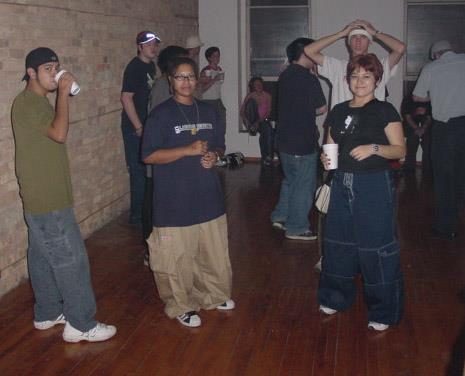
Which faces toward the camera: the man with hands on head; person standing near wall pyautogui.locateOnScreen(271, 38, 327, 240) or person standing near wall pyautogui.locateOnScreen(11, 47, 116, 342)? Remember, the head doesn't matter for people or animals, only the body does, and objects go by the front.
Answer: the man with hands on head

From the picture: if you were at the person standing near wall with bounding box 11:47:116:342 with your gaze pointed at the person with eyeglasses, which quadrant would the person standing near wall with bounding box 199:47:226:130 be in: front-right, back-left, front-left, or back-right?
front-left

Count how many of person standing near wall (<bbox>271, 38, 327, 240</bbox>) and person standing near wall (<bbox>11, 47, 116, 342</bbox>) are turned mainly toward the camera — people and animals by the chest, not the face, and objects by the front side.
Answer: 0

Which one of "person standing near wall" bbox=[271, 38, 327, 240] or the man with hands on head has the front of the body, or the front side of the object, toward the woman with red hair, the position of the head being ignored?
the man with hands on head

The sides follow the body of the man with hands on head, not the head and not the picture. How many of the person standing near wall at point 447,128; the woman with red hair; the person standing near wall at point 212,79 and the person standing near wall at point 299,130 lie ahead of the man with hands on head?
1

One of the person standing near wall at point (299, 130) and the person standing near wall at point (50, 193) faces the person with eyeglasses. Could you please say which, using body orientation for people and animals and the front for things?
the person standing near wall at point (50, 193)

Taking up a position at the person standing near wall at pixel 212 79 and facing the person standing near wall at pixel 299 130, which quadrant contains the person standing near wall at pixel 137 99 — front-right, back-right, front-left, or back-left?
front-right

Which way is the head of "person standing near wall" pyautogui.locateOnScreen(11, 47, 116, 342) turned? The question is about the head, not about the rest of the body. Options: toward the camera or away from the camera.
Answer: toward the camera

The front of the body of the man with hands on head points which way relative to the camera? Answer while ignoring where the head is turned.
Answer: toward the camera

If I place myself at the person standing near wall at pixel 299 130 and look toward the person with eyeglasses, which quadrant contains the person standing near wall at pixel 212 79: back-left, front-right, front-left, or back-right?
back-right

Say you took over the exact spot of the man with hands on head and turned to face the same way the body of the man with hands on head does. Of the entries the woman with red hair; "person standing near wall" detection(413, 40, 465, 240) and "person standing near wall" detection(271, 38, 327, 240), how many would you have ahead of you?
1

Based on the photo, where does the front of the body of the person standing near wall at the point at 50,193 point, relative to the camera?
to the viewer's right

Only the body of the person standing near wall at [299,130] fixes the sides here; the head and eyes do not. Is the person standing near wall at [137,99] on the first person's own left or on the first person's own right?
on the first person's own left
